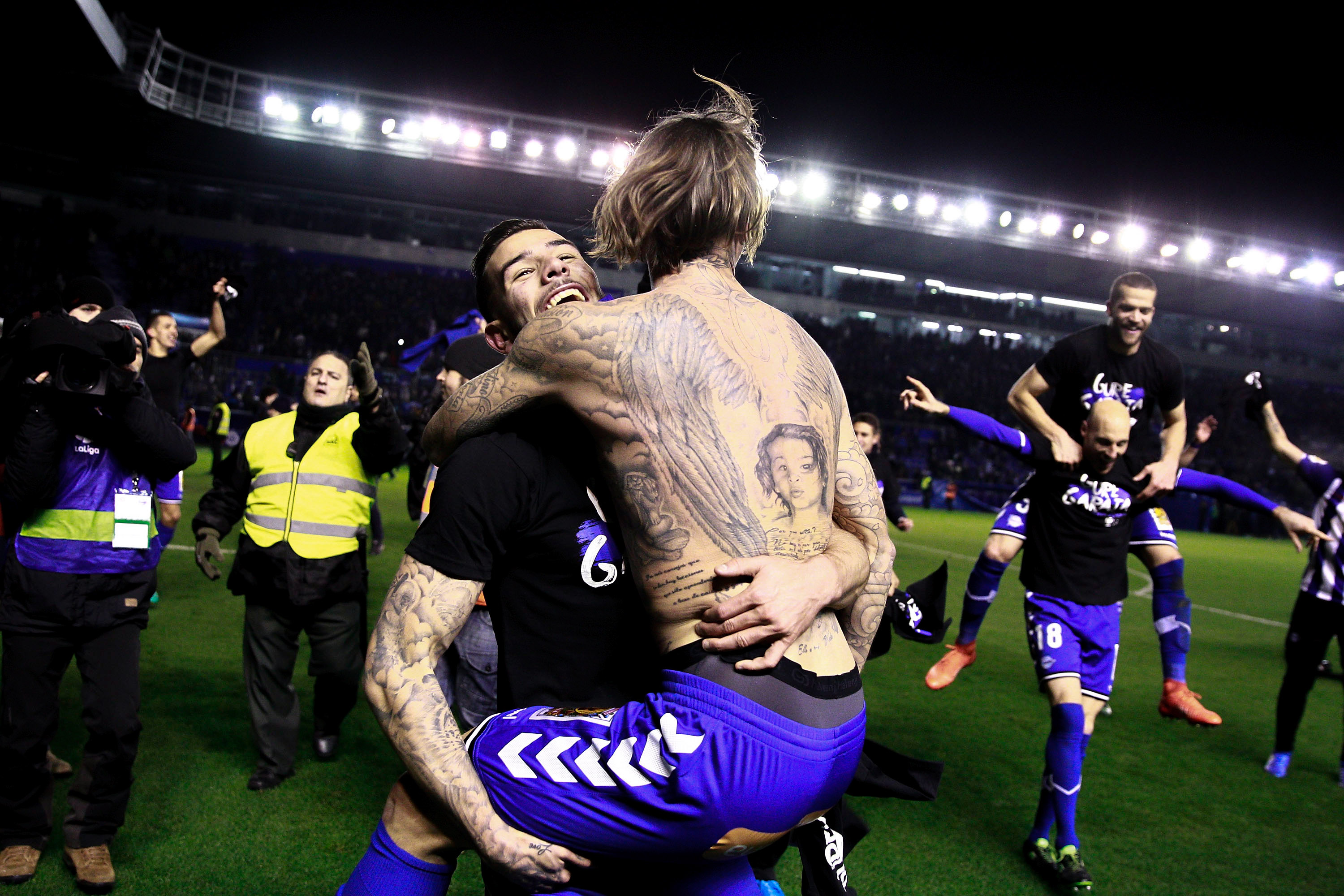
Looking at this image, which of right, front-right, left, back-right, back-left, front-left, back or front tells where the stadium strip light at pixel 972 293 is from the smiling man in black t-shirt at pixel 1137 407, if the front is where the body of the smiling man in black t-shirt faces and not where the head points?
back

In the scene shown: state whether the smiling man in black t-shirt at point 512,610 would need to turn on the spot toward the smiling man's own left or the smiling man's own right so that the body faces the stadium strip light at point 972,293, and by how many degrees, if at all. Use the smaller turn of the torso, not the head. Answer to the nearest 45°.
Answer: approximately 135° to the smiling man's own left

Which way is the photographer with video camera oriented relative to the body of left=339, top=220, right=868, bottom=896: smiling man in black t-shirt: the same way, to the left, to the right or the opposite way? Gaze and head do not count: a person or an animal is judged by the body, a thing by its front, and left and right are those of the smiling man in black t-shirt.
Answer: the same way

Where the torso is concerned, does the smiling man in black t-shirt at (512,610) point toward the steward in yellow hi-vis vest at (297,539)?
no

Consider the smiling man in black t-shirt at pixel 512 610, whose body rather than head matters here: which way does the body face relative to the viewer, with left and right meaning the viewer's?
facing the viewer and to the right of the viewer

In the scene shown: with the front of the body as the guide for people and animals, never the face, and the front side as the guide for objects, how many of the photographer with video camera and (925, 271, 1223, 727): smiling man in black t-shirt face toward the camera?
2

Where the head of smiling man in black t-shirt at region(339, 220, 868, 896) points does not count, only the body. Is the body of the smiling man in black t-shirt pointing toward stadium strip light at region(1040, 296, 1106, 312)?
no

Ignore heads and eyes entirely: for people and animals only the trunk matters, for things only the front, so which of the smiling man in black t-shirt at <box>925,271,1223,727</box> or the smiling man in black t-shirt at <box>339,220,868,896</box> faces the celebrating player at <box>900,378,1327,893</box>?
the smiling man in black t-shirt at <box>925,271,1223,727</box>

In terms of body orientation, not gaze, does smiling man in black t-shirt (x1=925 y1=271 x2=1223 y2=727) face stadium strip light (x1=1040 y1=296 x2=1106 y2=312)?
no

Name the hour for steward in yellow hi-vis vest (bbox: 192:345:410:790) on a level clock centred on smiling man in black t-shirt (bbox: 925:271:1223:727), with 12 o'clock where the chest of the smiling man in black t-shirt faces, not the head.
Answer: The steward in yellow hi-vis vest is roughly at 2 o'clock from the smiling man in black t-shirt.

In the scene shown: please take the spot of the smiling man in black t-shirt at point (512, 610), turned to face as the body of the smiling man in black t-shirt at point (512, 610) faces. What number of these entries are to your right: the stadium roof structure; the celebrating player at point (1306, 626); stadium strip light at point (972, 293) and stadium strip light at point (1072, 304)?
0

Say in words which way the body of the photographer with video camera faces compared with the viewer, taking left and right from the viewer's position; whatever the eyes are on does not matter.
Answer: facing the viewer

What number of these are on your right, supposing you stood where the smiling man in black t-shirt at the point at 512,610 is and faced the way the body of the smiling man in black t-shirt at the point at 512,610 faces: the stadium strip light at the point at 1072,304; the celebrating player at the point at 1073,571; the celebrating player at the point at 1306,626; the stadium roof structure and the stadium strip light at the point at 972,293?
0

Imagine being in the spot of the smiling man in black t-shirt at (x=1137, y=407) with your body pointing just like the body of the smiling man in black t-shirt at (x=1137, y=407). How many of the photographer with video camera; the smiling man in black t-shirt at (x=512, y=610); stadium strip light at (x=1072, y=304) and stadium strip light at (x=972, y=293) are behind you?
2
